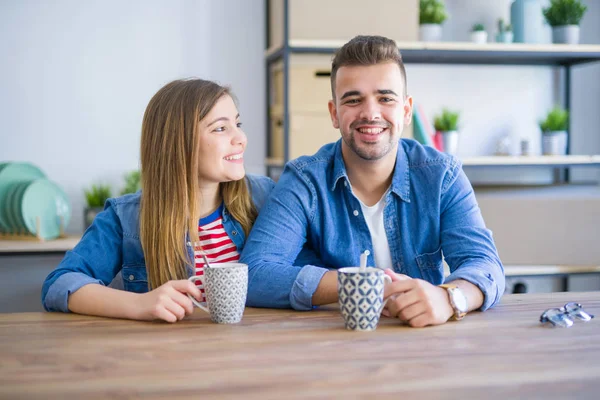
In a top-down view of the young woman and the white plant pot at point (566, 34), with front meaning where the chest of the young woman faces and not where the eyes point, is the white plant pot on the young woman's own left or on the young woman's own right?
on the young woman's own left

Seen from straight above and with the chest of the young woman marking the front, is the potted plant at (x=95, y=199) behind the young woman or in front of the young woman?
behind

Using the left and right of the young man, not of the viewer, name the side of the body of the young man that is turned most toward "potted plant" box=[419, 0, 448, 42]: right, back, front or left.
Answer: back

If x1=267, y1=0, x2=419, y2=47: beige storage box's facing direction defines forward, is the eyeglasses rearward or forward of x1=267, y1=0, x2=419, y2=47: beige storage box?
forward

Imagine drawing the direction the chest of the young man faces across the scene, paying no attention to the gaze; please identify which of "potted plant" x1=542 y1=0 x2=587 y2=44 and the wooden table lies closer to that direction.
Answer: the wooden table

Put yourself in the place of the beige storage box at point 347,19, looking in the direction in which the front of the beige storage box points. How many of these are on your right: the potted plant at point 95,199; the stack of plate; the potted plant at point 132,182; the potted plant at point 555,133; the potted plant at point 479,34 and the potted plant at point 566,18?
3

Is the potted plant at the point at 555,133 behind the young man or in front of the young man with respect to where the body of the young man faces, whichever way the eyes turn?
behind

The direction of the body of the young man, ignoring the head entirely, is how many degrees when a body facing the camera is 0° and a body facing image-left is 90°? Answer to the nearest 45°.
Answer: approximately 0°

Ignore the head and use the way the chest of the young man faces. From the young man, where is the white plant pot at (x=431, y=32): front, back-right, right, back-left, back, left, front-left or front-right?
back

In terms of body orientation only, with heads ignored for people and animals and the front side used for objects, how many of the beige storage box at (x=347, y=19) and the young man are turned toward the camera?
2

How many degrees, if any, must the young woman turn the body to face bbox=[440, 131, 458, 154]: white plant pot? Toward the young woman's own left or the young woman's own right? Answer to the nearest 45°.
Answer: approximately 90° to the young woman's own left

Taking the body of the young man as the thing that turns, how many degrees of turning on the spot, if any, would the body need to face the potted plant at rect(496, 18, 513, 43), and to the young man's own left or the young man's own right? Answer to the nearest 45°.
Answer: approximately 180°
